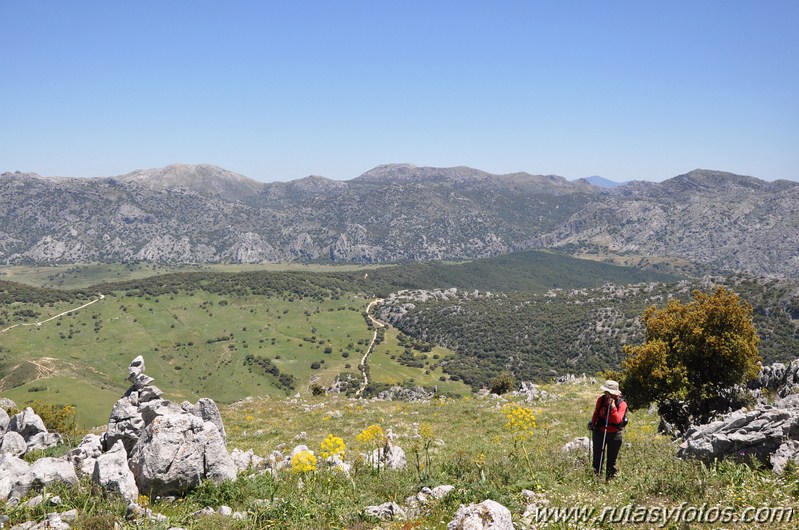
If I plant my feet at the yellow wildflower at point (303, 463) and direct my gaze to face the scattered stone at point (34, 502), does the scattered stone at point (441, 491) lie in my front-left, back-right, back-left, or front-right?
back-left

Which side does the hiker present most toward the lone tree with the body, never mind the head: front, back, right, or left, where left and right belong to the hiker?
back

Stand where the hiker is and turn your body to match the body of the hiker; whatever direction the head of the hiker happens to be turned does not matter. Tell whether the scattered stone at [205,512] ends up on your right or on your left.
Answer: on your right

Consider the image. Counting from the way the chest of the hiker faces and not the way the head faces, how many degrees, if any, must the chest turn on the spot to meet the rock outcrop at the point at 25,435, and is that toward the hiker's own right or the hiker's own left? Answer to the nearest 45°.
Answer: approximately 90° to the hiker's own right

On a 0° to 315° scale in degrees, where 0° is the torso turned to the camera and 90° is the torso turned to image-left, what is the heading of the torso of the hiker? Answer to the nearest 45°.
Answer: approximately 0°
